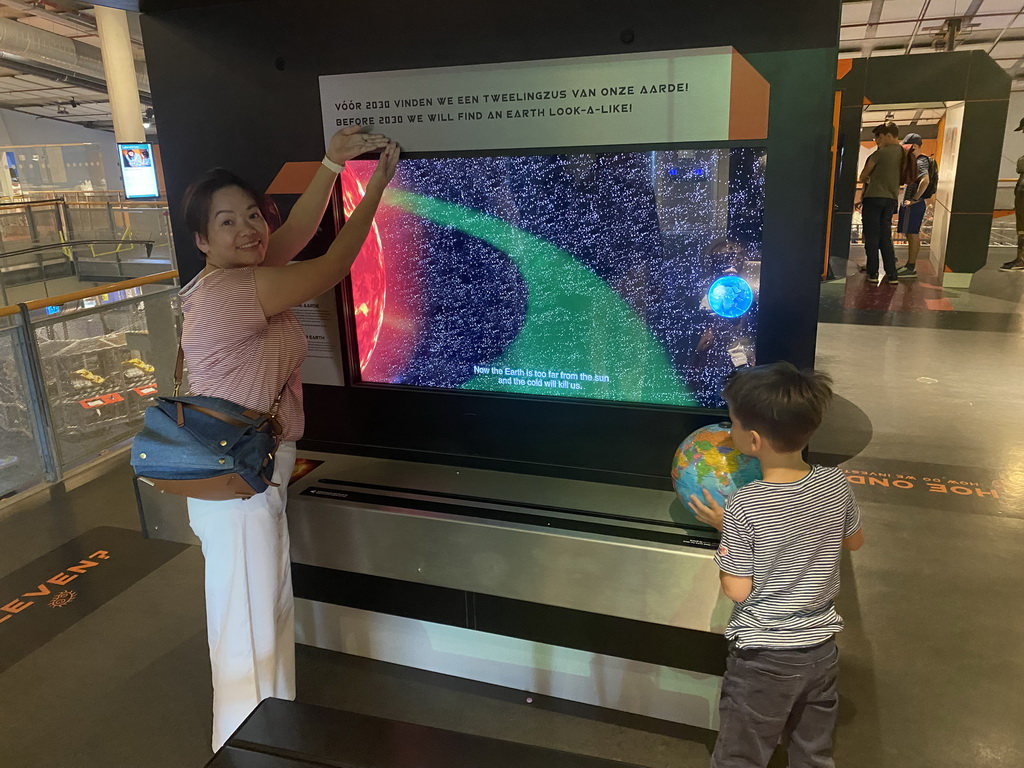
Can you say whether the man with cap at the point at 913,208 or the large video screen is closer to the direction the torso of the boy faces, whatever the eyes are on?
the large video screen

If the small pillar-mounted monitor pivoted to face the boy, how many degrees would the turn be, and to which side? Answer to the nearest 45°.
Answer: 0° — it already faces them

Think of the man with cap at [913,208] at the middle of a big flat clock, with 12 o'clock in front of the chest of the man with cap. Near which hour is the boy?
The boy is roughly at 9 o'clock from the man with cap.

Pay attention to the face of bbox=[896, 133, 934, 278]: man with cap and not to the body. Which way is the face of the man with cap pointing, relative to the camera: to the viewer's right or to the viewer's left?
to the viewer's left

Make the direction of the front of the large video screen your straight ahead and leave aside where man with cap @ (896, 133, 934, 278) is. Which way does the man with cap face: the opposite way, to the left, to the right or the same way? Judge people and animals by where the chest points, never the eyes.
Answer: to the right

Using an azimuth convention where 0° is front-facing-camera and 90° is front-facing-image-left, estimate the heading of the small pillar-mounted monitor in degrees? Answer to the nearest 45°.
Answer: approximately 0°

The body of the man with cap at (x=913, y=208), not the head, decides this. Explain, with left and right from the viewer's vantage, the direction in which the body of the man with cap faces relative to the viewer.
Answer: facing to the left of the viewer

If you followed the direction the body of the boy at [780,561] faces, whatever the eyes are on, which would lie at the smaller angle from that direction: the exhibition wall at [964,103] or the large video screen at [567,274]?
the large video screen

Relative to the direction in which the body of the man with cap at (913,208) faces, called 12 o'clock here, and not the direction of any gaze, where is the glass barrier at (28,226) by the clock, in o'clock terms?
The glass barrier is roughly at 11 o'clock from the man with cap.

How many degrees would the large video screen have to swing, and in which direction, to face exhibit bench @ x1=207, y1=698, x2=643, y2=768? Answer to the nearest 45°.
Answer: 0° — it already faces it

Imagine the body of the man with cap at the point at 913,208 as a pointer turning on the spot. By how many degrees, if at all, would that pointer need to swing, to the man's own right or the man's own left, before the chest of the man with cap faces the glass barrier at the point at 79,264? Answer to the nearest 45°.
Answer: approximately 45° to the man's own left

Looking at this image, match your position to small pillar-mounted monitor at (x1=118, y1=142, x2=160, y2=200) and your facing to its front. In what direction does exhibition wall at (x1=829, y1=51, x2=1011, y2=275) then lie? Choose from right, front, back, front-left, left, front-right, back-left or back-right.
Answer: front-left

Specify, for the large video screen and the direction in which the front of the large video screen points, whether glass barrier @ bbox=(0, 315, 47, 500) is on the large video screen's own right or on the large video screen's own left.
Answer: on the large video screen's own right

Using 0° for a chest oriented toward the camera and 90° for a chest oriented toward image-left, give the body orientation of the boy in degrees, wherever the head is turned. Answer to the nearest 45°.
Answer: approximately 135°

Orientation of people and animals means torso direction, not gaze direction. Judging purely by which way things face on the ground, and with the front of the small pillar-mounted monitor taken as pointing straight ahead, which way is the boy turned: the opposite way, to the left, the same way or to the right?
the opposite way
